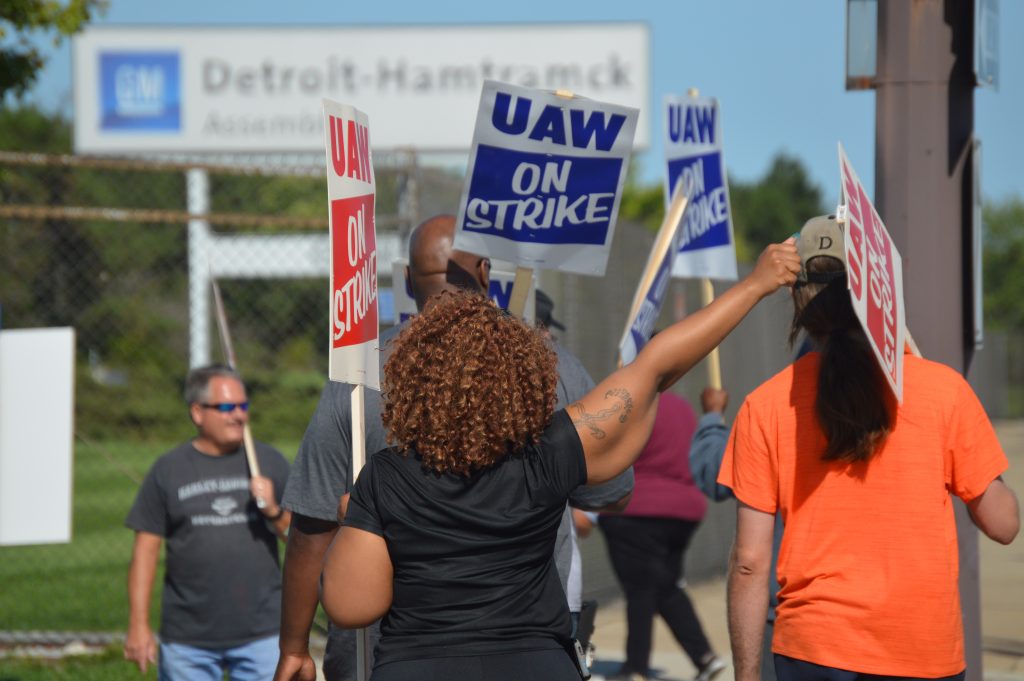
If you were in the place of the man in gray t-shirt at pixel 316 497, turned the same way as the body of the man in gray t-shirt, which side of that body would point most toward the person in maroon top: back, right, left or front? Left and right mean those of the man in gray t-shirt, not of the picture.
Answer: front

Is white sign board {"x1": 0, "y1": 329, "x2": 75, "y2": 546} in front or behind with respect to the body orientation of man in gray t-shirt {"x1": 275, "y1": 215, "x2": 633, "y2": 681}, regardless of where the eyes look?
in front

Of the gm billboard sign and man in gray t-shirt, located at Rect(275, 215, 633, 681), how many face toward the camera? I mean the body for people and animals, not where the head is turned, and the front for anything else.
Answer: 1

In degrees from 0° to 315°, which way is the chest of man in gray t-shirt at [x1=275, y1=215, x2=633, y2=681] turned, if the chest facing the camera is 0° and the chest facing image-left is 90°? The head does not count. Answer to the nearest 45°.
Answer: approximately 180°

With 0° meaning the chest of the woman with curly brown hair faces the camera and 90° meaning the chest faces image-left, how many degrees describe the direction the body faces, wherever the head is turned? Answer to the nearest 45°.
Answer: approximately 180°

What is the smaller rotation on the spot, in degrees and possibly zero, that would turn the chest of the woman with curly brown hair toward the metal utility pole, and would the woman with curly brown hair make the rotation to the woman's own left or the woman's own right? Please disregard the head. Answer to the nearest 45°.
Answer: approximately 45° to the woman's own right

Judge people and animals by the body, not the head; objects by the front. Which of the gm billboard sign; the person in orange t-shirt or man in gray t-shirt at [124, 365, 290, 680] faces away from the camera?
the person in orange t-shirt

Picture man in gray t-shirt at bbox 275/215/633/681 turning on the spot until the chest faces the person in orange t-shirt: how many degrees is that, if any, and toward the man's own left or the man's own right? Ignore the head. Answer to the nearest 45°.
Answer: approximately 90° to the man's own right

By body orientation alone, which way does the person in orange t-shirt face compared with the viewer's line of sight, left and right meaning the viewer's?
facing away from the viewer

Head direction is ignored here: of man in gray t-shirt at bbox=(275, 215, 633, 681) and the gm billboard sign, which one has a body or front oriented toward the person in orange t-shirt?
the gm billboard sign

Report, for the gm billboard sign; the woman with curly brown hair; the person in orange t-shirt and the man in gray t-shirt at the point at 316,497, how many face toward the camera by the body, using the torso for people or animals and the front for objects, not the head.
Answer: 1

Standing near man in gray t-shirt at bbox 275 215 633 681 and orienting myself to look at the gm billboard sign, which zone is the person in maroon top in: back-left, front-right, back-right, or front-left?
front-right

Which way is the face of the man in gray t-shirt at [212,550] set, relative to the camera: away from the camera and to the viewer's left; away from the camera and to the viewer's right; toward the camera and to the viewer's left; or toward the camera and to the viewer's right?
toward the camera and to the viewer's right

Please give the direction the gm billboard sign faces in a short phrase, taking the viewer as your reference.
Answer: facing the viewer

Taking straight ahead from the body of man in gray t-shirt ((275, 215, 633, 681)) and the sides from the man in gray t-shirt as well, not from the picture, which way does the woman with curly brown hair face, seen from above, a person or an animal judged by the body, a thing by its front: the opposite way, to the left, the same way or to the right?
the same way

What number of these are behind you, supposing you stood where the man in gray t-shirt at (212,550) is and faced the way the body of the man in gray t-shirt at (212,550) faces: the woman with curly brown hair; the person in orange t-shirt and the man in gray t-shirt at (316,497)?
0

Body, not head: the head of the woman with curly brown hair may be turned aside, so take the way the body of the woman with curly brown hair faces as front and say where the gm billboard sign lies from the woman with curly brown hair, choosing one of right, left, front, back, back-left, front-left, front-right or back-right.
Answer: front

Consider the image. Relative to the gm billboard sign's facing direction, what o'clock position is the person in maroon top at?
The person in maroon top is roughly at 12 o'clock from the gm billboard sign.
